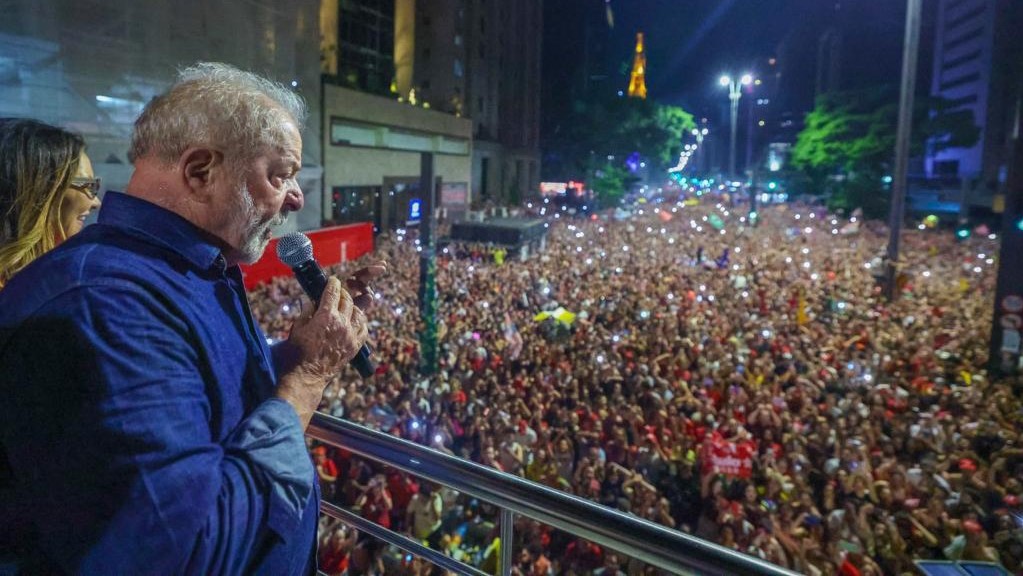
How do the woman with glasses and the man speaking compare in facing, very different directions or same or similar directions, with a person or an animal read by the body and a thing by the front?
same or similar directions

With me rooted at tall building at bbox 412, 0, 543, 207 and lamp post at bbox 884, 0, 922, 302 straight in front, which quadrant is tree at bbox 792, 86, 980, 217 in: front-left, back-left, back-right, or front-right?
front-left

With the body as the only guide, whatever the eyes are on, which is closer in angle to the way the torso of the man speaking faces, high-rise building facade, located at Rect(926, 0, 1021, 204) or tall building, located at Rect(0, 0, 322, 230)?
the high-rise building facade

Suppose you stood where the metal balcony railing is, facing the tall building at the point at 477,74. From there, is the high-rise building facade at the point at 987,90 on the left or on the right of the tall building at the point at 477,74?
right

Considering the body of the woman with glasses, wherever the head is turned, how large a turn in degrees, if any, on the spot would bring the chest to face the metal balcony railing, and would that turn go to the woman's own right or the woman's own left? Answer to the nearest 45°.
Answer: approximately 45° to the woman's own right

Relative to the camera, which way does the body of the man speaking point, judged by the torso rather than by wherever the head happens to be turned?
to the viewer's right

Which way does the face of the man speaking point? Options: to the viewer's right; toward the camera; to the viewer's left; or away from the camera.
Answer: to the viewer's right

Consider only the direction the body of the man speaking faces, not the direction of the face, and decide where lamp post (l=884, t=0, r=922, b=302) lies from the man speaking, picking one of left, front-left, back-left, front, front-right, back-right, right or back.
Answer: front-left

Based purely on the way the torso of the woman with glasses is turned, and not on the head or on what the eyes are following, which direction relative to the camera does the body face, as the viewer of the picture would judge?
to the viewer's right
